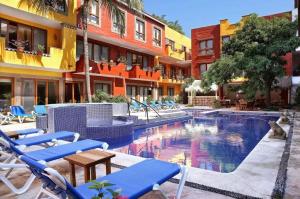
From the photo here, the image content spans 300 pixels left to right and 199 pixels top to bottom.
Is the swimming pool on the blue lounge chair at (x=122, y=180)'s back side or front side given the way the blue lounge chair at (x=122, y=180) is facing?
on the front side

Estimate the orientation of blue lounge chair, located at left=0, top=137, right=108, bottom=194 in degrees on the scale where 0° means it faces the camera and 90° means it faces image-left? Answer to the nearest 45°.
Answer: approximately 225°

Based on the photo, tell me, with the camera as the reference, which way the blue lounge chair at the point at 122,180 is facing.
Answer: facing away from the viewer and to the right of the viewer

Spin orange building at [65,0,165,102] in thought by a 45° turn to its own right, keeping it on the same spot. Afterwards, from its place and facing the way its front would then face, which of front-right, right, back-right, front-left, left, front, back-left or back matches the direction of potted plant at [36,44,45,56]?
front-right

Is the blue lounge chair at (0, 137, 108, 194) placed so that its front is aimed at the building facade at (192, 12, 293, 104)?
yes

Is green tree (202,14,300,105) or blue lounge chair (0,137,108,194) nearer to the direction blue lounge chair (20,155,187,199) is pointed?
the green tree

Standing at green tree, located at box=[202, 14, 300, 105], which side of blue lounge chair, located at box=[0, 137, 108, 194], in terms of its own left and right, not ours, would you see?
front

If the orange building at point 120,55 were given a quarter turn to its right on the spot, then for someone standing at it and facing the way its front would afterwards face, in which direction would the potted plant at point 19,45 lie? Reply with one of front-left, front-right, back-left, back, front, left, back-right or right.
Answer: front

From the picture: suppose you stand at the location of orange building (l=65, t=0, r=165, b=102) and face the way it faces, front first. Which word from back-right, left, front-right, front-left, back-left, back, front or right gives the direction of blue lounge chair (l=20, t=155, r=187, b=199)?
front-right

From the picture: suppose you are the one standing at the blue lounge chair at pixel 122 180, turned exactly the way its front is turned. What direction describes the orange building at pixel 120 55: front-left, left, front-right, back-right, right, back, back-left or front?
front-left

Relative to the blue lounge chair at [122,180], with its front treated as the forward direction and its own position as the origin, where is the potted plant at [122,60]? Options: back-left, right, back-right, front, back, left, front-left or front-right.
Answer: front-left

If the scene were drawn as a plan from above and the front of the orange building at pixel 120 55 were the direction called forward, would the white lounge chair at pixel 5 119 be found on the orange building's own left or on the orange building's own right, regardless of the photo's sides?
on the orange building's own right

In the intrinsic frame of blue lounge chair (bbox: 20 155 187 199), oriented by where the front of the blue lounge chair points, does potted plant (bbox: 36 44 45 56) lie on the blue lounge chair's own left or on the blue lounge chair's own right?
on the blue lounge chair's own left

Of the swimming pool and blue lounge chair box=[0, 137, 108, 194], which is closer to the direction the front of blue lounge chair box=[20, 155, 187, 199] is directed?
the swimming pool

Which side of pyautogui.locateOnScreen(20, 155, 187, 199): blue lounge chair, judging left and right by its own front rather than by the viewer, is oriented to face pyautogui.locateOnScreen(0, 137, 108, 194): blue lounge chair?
left

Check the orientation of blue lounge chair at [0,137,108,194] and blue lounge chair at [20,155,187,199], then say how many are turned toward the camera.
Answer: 0

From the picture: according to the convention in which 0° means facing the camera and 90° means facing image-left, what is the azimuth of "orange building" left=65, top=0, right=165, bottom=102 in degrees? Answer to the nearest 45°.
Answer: approximately 315°
